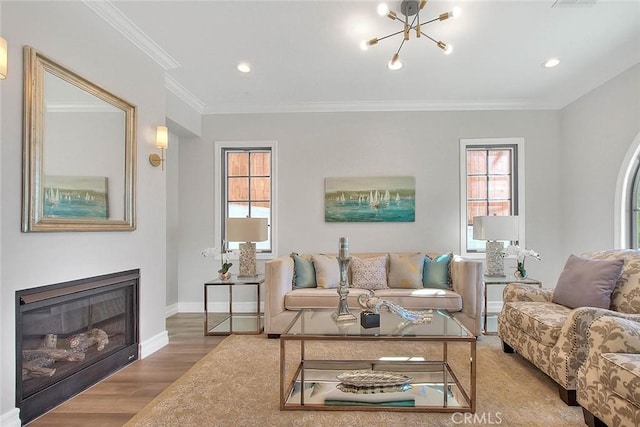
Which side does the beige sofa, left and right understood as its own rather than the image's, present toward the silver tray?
front

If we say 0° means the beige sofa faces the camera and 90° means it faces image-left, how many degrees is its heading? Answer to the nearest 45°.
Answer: approximately 0°

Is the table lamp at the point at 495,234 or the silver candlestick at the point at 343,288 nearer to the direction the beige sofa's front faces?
the silver candlestick

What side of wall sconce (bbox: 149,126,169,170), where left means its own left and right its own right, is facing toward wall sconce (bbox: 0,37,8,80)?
right

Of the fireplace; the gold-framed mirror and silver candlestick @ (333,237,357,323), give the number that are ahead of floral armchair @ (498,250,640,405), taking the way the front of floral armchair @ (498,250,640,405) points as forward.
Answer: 3

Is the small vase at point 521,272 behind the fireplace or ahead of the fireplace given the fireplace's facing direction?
ahead

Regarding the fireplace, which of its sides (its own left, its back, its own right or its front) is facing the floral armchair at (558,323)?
front

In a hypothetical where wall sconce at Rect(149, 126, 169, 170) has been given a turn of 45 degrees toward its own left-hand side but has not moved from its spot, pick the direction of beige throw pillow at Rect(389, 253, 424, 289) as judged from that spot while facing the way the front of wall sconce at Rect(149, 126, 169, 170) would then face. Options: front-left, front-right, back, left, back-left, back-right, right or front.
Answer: front

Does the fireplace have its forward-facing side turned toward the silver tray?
yes

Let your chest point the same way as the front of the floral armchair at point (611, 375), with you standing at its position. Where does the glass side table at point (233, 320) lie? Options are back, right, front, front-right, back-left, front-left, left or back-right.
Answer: front-right

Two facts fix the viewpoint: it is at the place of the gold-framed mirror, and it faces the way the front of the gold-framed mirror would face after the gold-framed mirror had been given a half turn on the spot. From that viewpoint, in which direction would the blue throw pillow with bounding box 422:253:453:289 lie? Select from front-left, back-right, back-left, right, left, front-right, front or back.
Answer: back-right

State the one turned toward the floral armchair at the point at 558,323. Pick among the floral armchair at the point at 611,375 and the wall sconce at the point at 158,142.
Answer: the wall sconce

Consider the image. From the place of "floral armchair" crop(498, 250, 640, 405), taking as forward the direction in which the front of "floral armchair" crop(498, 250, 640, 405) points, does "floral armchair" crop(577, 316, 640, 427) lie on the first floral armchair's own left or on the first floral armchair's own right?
on the first floral armchair's own left

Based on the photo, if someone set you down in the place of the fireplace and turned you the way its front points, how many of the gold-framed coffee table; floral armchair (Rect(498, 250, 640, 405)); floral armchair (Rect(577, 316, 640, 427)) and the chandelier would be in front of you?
4

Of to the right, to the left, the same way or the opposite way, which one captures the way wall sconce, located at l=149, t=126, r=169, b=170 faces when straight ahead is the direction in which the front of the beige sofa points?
to the left

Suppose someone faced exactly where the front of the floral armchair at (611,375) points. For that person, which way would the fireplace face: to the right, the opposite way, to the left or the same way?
the opposite way

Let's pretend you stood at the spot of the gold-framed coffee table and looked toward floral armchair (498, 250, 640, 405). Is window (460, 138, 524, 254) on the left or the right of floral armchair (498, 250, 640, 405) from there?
left

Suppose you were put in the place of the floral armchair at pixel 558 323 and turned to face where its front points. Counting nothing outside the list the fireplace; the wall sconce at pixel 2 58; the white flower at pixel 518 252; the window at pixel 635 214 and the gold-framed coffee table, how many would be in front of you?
3

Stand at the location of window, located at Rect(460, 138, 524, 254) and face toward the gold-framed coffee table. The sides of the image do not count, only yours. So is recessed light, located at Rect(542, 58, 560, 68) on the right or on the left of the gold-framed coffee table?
left

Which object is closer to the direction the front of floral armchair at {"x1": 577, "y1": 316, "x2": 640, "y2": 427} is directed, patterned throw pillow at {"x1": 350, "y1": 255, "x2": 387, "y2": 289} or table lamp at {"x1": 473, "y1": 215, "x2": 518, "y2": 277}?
the patterned throw pillow
